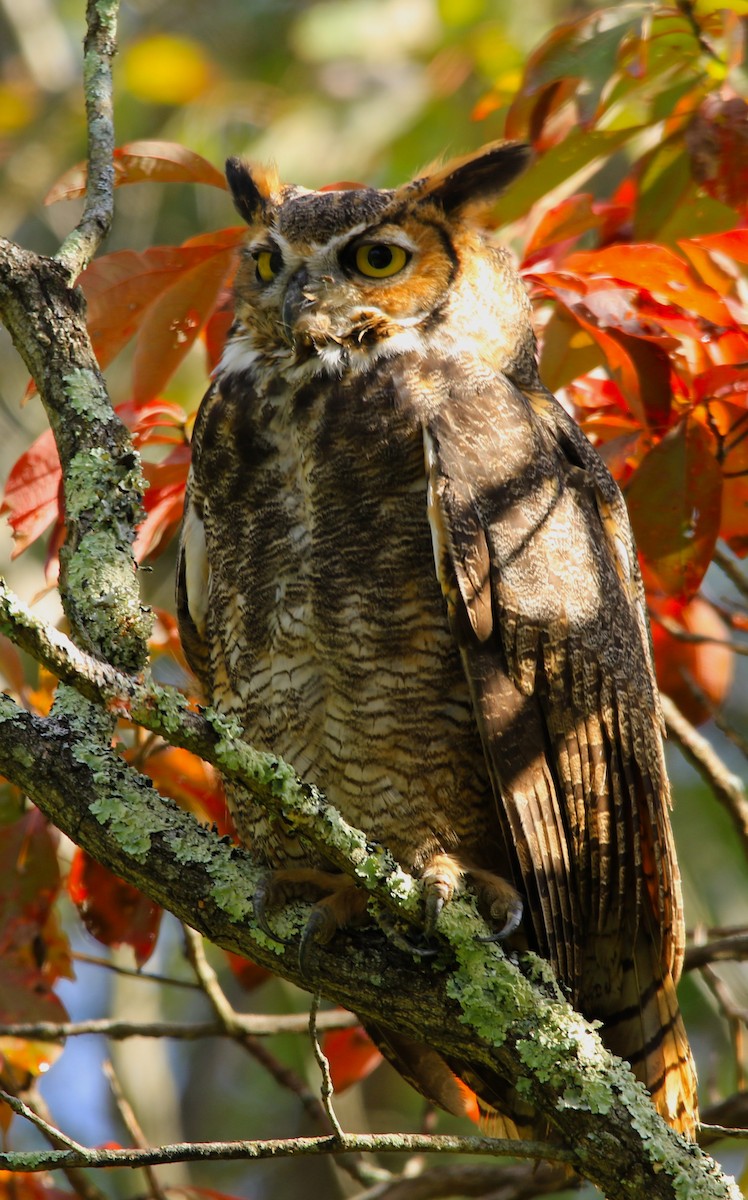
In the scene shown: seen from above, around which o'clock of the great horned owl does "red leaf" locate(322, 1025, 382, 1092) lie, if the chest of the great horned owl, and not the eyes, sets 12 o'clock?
The red leaf is roughly at 4 o'clock from the great horned owl.

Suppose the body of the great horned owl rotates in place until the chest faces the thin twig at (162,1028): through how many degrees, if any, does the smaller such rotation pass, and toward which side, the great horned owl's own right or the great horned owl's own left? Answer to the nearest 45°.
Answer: approximately 90° to the great horned owl's own right

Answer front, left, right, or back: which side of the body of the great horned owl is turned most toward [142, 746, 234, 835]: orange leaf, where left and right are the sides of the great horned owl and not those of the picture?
right

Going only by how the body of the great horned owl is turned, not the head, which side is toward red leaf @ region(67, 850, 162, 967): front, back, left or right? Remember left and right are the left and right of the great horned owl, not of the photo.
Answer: right

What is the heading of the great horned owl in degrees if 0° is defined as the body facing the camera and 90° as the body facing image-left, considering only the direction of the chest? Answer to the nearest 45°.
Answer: approximately 45°
